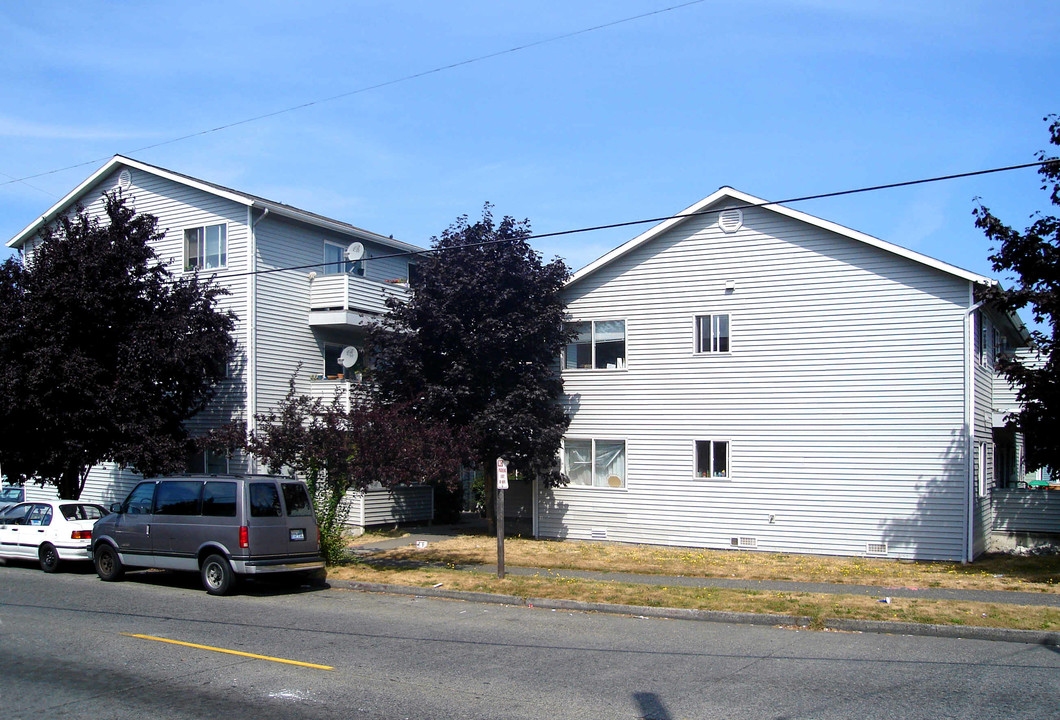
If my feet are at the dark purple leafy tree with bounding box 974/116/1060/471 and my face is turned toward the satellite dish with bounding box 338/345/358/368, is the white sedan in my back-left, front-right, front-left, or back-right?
front-left

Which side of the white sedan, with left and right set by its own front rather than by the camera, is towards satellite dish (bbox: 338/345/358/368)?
right

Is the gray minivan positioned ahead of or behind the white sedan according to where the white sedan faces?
behind

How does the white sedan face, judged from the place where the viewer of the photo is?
facing away from the viewer and to the left of the viewer

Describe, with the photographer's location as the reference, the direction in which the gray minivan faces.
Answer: facing away from the viewer and to the left of the viewer

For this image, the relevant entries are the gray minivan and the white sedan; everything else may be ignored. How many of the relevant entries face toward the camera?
0

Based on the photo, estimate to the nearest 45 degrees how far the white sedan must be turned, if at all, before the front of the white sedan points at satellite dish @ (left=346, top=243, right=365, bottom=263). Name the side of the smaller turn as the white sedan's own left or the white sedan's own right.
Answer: approximately 90° to the white sedan's own right

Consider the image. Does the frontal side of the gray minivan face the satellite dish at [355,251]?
no

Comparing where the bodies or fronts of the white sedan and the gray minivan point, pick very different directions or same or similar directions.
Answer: same or similar directions

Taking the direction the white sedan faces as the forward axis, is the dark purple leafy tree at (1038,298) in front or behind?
behind
